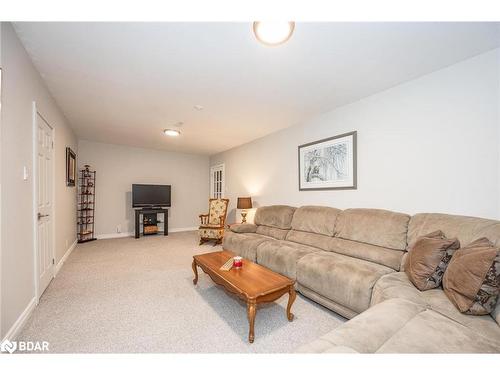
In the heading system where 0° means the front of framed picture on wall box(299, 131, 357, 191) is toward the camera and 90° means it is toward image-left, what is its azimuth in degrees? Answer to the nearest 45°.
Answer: approximately 45°

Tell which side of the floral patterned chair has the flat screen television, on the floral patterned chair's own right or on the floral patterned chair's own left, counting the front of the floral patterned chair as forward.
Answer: on the floral patterned chair's own right

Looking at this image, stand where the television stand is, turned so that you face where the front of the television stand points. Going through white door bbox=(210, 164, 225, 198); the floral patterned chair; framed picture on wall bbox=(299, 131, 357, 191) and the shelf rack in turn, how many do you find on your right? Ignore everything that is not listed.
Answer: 1

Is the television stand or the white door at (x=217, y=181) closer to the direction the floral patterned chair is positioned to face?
the television stand

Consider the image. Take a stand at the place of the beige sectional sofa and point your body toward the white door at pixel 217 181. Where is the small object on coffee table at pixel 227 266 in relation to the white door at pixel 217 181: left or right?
left

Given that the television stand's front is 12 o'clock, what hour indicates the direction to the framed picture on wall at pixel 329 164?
The framed picture on wall is roughly at 11 o'clock from the television stand.

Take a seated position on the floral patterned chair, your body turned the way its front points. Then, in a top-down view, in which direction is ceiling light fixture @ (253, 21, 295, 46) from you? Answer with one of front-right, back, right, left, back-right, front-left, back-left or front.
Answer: front-left

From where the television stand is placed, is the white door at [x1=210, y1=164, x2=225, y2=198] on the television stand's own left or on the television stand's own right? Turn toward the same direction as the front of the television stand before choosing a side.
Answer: on the television stand's own left

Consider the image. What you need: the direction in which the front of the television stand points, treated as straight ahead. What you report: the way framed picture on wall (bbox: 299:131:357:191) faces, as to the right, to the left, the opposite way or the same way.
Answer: to the right

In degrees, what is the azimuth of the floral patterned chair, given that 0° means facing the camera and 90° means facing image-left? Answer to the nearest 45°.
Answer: approximately 45°

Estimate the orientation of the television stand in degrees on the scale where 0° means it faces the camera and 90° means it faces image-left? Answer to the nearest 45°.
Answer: approximately 0°

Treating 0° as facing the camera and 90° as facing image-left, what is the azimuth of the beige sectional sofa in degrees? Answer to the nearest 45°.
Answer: approximately 45°

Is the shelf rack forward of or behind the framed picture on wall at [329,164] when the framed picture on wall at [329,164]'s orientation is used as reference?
forward

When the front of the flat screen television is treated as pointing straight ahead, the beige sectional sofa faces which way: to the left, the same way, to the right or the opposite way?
to the right
